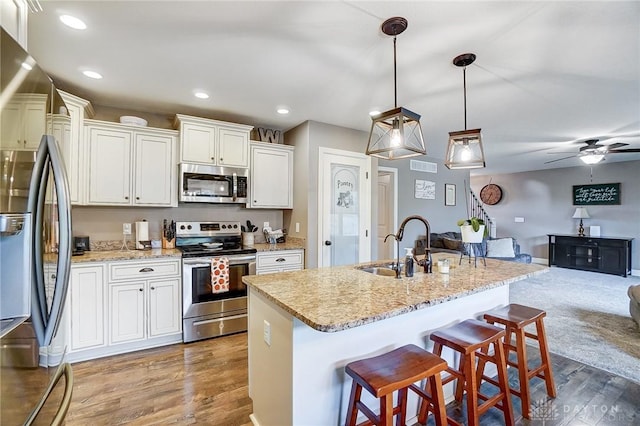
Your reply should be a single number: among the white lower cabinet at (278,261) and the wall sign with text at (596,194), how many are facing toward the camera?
2

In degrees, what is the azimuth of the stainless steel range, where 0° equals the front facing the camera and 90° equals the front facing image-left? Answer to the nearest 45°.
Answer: approximately 315°

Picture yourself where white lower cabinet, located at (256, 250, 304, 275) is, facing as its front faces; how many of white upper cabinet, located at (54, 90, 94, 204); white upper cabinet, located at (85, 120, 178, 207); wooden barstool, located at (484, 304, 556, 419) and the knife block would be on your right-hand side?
3

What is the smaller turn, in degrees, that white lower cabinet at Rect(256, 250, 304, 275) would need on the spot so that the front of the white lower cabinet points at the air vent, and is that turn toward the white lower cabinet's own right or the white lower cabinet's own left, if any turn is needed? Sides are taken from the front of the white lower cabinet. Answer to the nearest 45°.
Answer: approximately 135° to the white lower cabinet's own left

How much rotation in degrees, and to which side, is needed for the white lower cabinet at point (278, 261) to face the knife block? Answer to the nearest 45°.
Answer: approximately 90° to its right

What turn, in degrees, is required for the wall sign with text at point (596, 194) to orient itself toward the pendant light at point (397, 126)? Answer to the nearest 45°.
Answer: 0° — it already faces it

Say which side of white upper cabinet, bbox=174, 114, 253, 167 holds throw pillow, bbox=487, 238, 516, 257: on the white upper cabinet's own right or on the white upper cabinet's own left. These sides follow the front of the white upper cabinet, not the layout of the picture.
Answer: on the white upper cabinet's own left

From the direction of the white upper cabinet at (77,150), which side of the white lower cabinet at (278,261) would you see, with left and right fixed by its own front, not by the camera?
right

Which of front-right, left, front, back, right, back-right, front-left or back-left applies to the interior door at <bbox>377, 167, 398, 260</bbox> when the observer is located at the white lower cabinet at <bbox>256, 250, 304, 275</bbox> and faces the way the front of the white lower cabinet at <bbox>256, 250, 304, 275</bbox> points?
back-left
